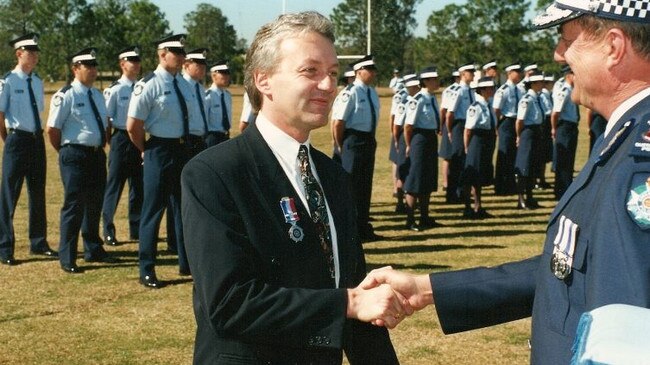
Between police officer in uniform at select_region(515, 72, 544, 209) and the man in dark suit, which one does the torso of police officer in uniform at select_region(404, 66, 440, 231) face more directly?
the man in dark suit

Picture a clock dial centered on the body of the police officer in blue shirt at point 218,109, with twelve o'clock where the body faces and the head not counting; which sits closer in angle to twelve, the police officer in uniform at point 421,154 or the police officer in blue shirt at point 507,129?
the police officer in uniform

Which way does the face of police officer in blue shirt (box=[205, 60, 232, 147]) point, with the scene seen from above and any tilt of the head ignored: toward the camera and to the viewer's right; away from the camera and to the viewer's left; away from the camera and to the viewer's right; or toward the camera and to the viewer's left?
toward the camera and to the viewer's right

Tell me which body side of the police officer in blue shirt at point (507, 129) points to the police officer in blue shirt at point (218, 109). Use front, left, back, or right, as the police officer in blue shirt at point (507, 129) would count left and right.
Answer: right

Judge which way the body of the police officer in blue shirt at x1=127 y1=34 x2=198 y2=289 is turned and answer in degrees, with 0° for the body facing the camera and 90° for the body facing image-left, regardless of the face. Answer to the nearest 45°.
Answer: approximately 315°

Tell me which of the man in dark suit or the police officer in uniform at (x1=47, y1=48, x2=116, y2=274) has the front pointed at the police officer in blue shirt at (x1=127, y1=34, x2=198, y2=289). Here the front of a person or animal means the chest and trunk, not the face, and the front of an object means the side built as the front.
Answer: the police officer in uniform

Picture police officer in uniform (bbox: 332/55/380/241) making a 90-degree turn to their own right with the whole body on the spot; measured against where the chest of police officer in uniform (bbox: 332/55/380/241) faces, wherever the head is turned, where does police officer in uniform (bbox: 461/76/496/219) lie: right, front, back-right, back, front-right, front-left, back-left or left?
back

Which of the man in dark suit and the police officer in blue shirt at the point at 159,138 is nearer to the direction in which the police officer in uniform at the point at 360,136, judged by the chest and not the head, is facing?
the man in dark suit

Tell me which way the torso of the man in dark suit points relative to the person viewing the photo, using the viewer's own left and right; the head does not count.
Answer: facing the viewer and to the right of the viewer

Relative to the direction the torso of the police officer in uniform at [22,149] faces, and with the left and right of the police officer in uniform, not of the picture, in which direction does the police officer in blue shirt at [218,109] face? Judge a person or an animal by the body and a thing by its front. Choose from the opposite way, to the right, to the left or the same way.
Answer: the same way

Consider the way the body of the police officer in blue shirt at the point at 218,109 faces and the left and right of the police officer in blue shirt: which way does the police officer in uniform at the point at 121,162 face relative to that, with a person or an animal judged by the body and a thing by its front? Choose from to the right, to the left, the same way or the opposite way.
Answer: the same way
